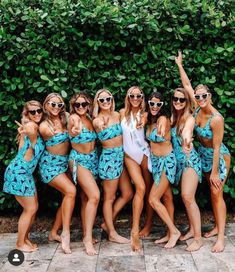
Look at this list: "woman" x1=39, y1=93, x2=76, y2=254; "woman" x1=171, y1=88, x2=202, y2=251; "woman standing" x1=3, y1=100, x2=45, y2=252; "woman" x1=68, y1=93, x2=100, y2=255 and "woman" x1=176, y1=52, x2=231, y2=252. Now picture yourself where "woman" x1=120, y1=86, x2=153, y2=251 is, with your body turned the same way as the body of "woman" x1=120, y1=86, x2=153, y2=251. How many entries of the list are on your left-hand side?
2

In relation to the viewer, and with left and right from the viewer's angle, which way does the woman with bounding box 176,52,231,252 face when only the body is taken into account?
facing the viewer and to the left of the viewer

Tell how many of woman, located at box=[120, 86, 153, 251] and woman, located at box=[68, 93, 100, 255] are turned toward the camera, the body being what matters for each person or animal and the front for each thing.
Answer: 2

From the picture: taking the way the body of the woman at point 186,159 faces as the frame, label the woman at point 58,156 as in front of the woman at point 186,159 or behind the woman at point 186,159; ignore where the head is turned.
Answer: in front

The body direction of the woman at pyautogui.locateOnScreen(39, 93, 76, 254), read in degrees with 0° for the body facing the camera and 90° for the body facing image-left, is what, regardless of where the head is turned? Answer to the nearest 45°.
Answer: approximately 315°

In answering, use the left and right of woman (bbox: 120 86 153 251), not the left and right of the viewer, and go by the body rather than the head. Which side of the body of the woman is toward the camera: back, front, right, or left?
front

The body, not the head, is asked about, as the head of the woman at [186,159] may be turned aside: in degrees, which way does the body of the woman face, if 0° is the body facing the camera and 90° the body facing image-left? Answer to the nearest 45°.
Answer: approximately 45°

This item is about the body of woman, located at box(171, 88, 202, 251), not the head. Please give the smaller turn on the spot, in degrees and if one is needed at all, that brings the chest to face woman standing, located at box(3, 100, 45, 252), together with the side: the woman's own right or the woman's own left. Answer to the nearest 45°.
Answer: approximately 45° to the woman's own right

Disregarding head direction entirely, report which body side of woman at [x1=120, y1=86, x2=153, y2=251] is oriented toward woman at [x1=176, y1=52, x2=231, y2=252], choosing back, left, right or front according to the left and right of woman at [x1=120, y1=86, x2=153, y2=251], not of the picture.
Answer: left

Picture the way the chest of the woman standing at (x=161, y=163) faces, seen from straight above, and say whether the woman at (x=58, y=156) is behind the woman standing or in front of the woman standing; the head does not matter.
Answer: in front
